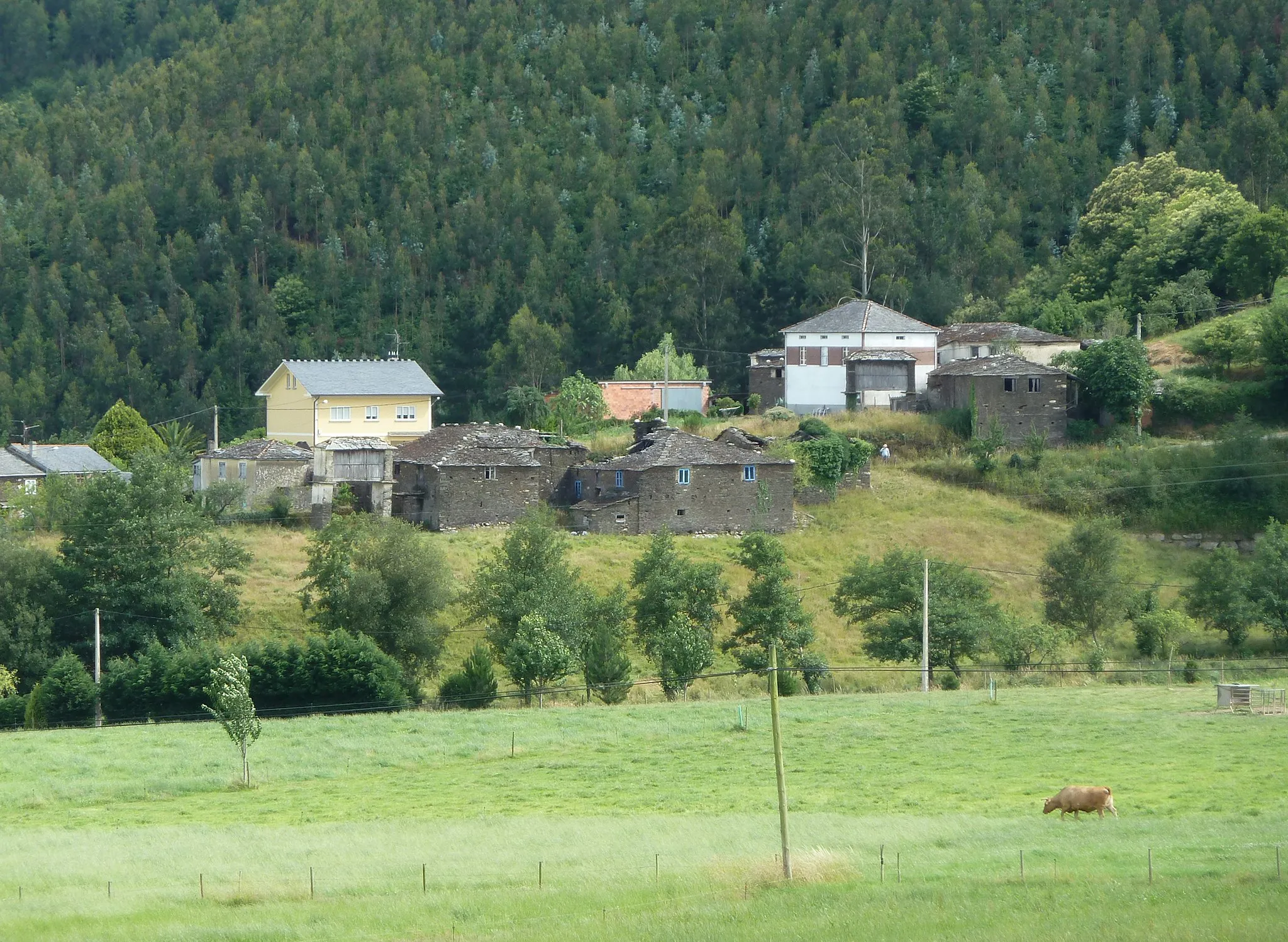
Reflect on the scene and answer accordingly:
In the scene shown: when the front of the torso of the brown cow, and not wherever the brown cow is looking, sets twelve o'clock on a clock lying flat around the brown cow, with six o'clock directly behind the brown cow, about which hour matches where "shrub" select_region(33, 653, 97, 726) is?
The shrub is roughly at 1 o'clock from the brown cow.

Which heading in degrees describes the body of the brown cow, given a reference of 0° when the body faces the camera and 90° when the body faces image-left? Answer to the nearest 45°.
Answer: approximately 90°

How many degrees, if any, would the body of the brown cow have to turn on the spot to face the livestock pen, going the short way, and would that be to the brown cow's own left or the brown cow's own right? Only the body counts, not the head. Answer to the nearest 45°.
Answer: approximately 90° to the brown cow's own right

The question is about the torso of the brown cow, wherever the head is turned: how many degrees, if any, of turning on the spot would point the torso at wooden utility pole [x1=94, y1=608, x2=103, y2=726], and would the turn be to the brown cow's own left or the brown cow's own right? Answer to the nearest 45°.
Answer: approximately 45° to the brown cow's own right

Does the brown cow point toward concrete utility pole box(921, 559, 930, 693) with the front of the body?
no

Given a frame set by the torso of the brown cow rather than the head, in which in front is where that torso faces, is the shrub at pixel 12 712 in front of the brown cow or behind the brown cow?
in front

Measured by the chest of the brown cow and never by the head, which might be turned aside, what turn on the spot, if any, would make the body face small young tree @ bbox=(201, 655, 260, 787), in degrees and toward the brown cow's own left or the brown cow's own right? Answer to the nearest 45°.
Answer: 0° — it already faces it

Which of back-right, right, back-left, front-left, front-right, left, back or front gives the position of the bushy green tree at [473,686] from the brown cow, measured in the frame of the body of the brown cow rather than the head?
front-right

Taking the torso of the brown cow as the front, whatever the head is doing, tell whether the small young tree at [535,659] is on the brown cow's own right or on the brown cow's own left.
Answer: on the brown cow's own right

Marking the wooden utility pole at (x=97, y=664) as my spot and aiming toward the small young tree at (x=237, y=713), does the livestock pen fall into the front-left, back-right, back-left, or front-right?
front-left

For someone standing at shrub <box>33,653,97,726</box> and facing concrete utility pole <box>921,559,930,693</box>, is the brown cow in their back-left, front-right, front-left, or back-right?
front-right

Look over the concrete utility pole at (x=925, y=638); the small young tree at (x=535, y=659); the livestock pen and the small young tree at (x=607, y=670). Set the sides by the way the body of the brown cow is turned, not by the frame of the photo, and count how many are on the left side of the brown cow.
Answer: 0

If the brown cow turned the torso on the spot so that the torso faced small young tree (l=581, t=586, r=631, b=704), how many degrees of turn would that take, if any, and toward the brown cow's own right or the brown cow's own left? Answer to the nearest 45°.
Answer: approximately 45° to the brown cow's own right

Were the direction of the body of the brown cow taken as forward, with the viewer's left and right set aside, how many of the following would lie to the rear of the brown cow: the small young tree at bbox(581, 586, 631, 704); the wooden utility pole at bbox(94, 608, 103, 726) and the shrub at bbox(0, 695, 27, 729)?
0
